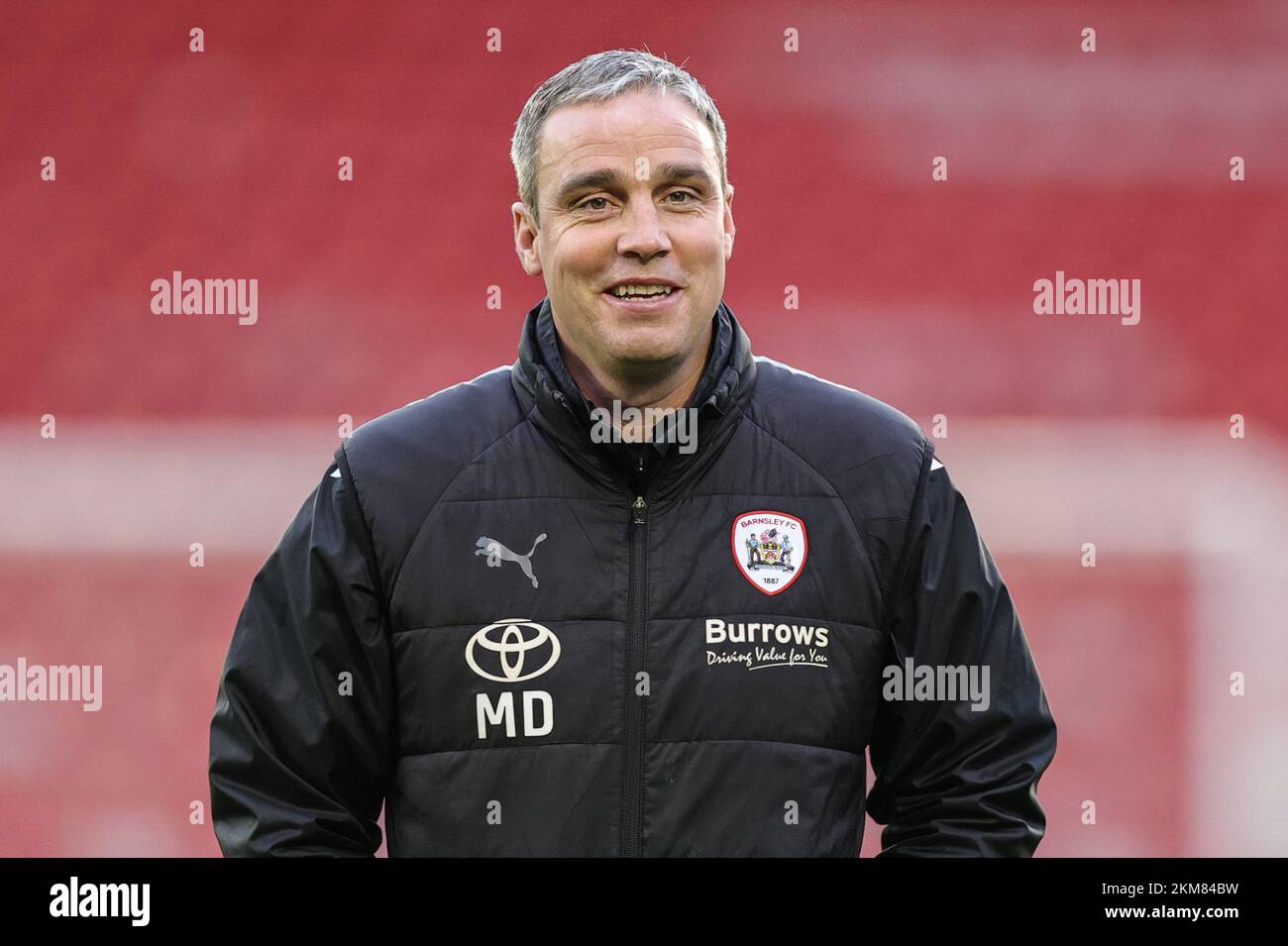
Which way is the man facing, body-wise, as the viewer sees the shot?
toward the camera
